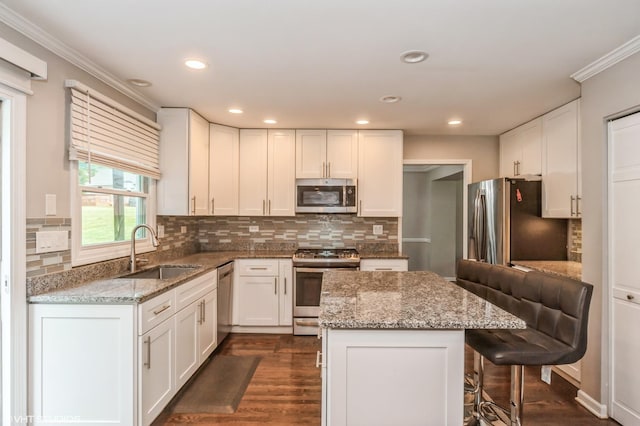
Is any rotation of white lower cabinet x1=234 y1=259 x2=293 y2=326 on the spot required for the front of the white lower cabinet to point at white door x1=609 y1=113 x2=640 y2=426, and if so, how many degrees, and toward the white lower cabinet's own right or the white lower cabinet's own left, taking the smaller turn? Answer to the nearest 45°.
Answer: approximately 45° to the white lower cabinet's own left

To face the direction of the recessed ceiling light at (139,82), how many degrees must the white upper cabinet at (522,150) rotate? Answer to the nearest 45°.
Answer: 0° — it already faces it

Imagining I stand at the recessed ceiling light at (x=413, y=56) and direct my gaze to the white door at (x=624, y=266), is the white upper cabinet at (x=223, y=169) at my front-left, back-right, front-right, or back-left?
back-left

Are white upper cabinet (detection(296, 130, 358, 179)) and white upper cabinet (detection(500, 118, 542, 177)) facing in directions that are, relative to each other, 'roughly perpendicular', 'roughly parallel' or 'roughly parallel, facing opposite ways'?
roughly perpendicular

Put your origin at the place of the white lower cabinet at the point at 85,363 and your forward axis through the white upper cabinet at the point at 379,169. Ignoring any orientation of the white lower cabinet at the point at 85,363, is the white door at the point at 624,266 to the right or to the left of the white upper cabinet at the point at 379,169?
right

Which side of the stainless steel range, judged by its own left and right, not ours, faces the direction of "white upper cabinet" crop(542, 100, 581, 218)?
left

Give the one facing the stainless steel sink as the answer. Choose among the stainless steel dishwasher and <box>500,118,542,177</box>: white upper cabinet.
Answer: the white upper cabinet

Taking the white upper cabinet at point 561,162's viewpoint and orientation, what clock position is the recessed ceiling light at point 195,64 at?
The recessed ceiling light is roughly at 12 o'clock from the white upper cabinet.
